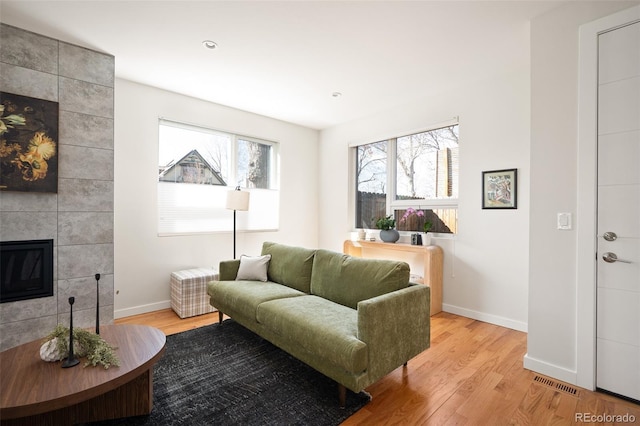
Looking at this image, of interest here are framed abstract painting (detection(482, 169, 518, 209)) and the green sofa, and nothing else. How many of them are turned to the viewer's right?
0

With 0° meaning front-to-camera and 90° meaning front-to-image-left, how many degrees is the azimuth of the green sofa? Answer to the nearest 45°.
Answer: approximately 45°

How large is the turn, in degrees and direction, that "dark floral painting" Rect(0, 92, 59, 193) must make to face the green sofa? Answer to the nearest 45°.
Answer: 0° — it already faces it

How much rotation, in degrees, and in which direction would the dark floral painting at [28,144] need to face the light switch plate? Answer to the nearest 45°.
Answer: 0° — it already faces it

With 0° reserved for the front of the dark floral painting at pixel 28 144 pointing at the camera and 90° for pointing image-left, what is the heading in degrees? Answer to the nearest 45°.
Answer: approximately 315°

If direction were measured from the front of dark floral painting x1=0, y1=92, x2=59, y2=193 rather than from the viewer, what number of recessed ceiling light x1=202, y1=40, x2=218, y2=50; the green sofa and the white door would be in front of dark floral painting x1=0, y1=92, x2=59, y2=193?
3

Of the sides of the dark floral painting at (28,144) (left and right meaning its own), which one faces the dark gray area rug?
front

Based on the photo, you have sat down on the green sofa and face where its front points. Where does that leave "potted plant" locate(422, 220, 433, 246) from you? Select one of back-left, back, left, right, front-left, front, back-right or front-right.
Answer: back

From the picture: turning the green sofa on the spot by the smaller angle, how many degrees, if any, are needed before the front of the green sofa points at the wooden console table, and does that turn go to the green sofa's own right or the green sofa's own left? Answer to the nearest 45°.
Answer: approximately 180°

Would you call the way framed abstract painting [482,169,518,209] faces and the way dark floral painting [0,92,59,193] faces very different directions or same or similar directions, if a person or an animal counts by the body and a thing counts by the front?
very different directions

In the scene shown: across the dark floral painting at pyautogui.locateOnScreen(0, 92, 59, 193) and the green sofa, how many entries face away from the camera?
0

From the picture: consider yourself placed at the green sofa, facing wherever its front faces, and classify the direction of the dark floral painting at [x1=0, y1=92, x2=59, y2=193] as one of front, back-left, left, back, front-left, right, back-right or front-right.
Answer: front-right

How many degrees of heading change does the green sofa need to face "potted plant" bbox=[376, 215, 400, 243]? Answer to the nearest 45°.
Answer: approximately 180°

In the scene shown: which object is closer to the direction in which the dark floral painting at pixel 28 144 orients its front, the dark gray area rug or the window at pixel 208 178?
the dark gray area rug
